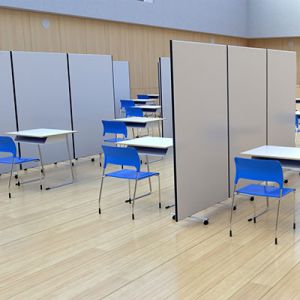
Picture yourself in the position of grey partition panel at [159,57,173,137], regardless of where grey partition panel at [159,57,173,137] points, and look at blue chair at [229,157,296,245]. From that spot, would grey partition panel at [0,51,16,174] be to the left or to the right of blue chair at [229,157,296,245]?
right

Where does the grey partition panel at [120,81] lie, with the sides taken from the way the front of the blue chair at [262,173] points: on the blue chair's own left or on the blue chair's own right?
on the blue chair's own left

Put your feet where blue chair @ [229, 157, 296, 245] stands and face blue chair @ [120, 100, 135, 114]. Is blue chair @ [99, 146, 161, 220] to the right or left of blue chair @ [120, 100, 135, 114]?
left

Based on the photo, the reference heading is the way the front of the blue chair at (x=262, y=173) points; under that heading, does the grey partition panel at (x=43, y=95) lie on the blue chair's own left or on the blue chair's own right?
on the blue chair's own left

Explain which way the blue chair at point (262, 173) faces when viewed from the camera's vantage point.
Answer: facing away from the viewer and to the right of the viewer

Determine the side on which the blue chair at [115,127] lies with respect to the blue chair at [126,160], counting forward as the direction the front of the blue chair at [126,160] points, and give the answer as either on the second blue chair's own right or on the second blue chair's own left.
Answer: on the second blue chair's own left

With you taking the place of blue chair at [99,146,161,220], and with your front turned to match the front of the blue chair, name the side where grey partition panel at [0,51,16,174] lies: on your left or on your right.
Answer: on your left

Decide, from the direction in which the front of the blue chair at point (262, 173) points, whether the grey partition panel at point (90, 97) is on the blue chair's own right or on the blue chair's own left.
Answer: on the blue chair's own left

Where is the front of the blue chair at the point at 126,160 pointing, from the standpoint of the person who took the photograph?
facing away from the viewer and to the right of the viewer
